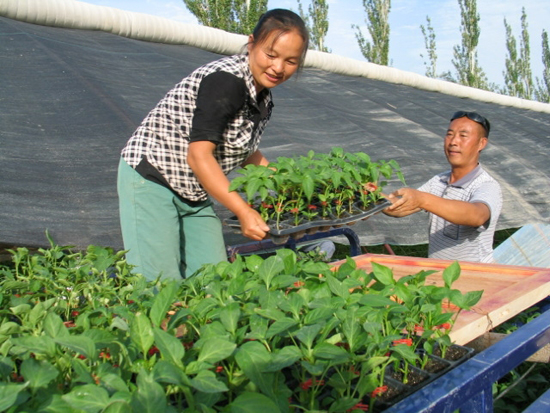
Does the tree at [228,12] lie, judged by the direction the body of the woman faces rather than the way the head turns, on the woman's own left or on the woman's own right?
on the woman's own left

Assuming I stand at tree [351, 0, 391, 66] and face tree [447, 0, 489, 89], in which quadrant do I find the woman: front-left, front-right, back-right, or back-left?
back-right

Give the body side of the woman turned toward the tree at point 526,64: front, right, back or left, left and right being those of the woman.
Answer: left

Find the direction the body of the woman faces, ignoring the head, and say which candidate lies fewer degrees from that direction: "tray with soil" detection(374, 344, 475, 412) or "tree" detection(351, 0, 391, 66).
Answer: the tray with soil

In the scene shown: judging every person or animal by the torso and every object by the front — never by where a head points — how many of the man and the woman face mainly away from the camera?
0

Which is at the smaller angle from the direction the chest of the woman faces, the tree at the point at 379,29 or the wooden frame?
the wooden frame

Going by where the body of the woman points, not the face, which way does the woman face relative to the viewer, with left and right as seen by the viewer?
facing the viewer and to the right of the viewer

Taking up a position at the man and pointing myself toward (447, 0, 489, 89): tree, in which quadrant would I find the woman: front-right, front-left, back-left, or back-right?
back-left

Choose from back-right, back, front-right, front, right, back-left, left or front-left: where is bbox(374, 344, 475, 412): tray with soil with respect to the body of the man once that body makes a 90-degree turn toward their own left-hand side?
front-right

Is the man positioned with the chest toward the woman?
yes

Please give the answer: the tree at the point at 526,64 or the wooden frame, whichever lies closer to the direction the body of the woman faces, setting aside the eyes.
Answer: the wooden frame

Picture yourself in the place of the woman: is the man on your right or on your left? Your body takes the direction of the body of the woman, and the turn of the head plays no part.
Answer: on your left

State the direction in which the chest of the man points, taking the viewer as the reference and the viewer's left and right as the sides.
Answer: facing the viewer and to the left of the viewer

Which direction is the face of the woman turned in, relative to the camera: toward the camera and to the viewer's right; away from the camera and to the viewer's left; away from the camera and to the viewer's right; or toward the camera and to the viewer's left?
toward the camera and to the viewer's right
